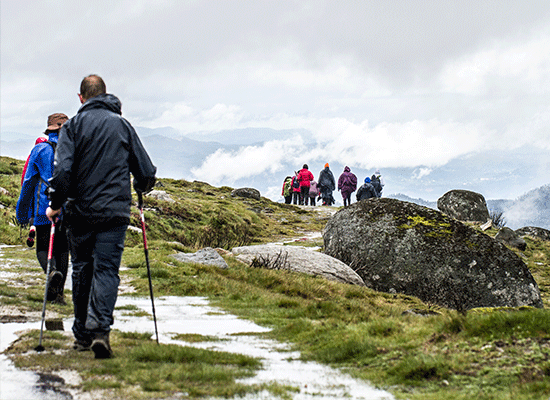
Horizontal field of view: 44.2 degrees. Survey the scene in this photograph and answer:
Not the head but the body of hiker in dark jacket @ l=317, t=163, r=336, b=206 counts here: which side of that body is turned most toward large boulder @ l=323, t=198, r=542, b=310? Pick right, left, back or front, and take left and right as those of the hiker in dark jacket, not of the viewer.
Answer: back

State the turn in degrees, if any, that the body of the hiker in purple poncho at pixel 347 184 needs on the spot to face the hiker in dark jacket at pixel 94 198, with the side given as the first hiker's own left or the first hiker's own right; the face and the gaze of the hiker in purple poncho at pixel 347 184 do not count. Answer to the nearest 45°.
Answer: approximately 180°

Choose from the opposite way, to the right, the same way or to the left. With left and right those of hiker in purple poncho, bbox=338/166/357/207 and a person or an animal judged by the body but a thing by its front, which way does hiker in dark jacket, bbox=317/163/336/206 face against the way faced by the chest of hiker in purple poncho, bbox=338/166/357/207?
the same way

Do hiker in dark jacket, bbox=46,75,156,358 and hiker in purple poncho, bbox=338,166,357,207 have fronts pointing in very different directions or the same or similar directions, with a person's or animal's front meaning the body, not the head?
same or similar directions

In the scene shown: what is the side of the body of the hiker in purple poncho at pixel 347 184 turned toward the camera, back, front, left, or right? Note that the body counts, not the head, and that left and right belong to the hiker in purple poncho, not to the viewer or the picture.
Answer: back

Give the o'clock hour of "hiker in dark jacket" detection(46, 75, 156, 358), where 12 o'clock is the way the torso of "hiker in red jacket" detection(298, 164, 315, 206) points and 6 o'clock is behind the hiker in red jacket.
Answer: The hiker in dark jacket is roughly at 6 o'clock from the hiker in red jacket.

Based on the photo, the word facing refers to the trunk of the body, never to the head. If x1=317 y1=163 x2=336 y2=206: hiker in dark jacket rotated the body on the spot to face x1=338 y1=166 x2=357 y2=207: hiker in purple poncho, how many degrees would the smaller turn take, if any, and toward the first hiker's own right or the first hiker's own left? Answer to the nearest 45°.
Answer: approximately 135° to the first hiker's own right

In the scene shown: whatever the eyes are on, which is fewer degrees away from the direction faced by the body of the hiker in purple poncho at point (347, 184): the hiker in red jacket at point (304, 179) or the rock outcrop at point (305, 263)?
the hiker in red jacket

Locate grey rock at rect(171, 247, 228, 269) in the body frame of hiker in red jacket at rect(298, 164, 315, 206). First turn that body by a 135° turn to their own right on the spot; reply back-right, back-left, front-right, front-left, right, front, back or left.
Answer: front-right

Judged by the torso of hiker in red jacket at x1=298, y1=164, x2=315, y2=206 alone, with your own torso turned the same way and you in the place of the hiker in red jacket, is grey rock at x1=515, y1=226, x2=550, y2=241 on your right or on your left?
on your right

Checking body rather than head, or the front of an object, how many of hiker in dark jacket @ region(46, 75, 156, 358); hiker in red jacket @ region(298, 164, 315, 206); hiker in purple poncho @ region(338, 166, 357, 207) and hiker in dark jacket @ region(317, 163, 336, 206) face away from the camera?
4

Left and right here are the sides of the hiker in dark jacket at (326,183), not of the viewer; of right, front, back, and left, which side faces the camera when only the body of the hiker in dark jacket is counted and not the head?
back

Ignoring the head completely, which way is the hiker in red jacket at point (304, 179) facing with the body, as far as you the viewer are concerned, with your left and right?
facing away from the viewer

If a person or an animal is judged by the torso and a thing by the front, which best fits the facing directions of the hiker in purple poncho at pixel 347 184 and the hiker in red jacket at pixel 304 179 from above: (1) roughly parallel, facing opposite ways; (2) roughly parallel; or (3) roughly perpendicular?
roughly parallel

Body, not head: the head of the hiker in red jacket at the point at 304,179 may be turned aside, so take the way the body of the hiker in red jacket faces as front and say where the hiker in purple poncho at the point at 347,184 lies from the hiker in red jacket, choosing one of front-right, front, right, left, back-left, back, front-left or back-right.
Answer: back-right

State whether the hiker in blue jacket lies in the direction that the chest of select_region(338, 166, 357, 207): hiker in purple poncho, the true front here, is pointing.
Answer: no

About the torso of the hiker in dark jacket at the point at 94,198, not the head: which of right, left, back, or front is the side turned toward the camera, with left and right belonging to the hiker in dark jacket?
back

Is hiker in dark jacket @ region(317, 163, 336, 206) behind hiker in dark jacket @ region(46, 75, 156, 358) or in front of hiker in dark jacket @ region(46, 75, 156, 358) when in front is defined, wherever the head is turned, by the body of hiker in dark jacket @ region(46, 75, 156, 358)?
in front

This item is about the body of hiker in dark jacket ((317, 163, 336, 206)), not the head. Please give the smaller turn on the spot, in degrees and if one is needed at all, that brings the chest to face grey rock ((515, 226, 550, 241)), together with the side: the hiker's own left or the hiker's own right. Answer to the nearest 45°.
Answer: approximately 135° to the hiker's own right
